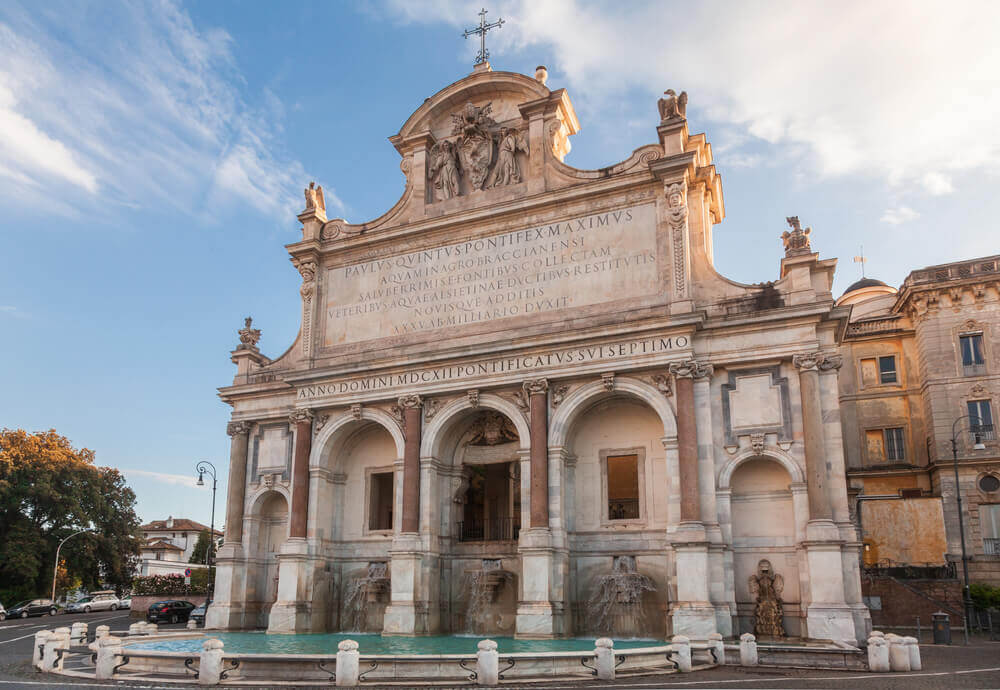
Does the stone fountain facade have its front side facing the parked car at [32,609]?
no

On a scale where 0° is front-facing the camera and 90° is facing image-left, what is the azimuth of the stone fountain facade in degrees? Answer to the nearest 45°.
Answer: approximately 45°

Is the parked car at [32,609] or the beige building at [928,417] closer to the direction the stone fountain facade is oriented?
the parked car

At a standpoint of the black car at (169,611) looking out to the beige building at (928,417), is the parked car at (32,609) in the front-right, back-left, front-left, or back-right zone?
back-left

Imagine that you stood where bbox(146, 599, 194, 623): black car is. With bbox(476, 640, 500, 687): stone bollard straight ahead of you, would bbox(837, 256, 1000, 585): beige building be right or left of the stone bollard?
left

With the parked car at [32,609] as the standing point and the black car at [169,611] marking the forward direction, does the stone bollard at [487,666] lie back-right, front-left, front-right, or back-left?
front-right

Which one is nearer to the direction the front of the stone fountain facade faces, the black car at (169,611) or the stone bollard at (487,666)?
the stone bollard

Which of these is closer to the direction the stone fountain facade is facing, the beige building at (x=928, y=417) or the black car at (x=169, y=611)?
the black car

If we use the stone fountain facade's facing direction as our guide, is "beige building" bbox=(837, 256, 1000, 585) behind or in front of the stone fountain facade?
behind

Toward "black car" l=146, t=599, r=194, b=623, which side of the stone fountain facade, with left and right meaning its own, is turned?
right
